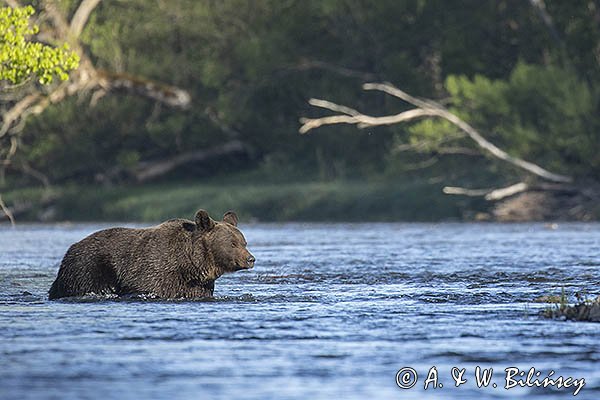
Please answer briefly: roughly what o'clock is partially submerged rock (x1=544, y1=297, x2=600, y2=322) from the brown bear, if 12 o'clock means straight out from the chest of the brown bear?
The partially submerged rock is roughly at 1 o'clock from the brown bear.

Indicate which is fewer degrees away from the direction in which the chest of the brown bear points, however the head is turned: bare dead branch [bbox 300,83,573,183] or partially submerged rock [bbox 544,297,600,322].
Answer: the partially submerged rock

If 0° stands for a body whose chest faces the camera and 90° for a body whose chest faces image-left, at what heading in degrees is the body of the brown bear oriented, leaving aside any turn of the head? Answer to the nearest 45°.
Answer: approximately 270°
